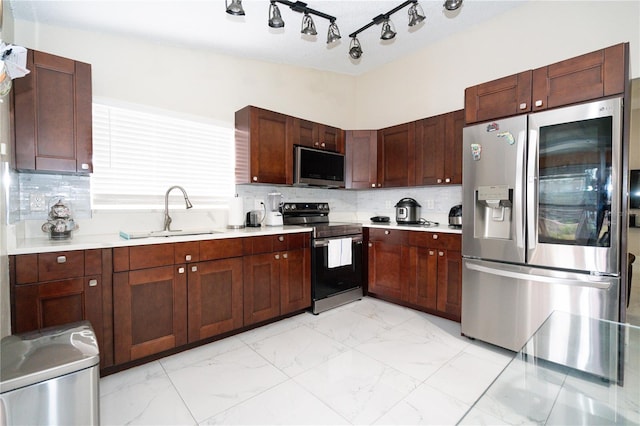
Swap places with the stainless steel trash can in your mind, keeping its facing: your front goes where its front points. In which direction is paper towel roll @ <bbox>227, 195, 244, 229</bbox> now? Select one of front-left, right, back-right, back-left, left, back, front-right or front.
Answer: left

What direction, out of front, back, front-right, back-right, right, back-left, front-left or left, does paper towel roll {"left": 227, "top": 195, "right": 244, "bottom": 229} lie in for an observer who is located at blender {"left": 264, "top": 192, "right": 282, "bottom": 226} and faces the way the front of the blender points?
right

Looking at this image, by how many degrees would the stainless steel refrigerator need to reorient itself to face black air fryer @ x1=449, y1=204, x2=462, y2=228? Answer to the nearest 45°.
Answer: approximately 90° to its right

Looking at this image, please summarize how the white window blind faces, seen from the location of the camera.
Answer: facing the viewer and to the right of the viewer

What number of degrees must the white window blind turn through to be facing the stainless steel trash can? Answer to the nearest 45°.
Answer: approximately 45° to its right

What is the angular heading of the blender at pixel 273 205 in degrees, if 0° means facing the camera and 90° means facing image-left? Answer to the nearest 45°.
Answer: approximately 315°

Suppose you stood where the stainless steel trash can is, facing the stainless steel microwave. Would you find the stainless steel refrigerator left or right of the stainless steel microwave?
right
